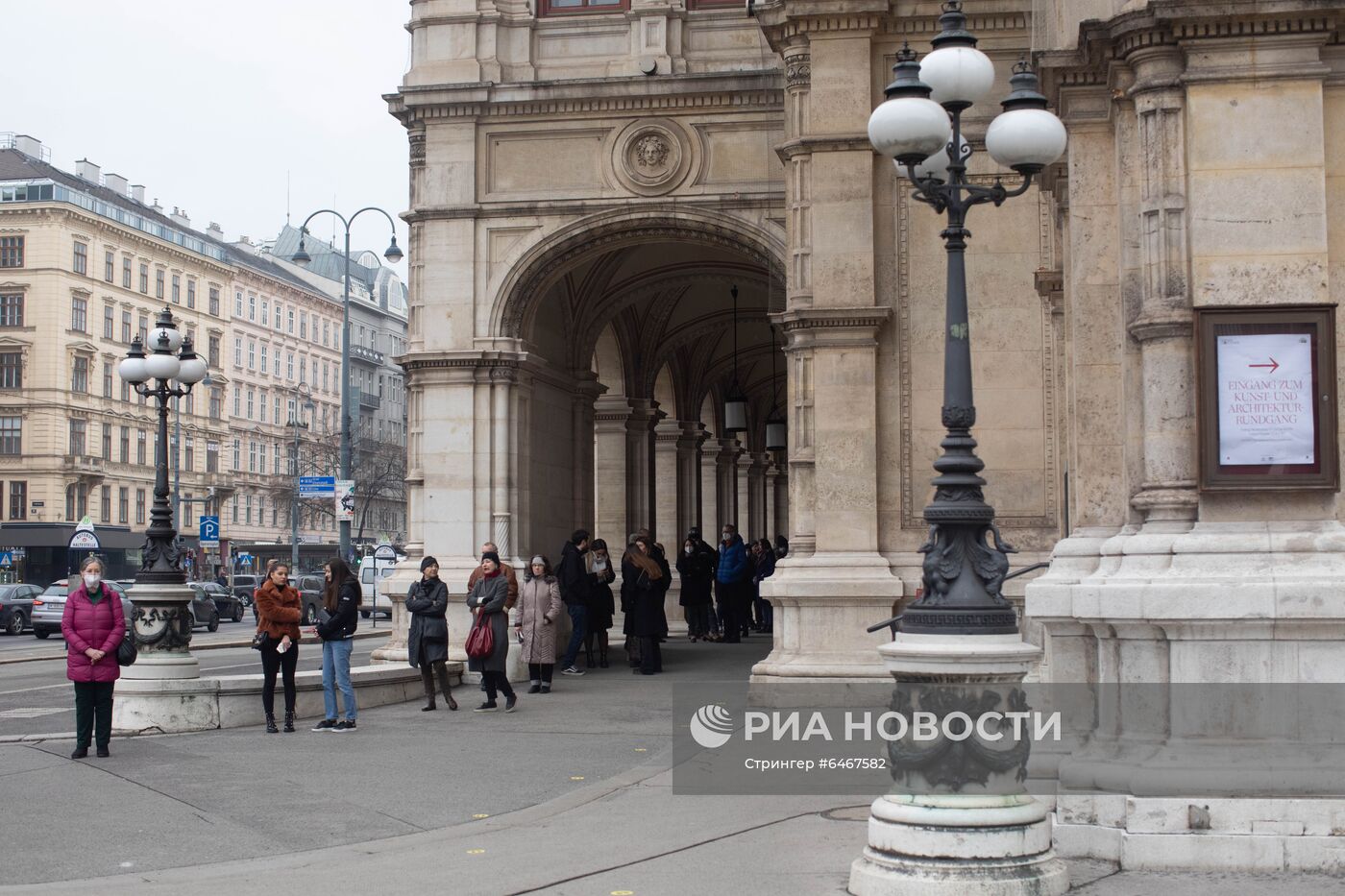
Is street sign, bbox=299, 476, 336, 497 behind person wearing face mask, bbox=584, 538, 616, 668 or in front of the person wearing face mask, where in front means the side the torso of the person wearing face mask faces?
behind

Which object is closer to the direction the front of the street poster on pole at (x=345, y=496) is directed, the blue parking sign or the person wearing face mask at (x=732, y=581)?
the person wearing face mask

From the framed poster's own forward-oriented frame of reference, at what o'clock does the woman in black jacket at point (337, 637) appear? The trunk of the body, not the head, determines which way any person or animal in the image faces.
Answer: The woman in black jacket is roughly at 4 o'clock from the framed poster.

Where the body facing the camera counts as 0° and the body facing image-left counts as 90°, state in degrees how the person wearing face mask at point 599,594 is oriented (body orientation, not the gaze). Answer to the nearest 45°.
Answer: approximately 0°

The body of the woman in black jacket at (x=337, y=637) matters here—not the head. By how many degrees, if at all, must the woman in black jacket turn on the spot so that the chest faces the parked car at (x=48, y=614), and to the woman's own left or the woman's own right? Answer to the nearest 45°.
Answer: approximately 90° to the woman's own right

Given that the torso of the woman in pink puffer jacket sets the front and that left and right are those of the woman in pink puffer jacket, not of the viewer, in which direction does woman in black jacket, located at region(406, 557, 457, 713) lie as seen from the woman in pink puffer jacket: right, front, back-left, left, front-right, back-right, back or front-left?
back-left
